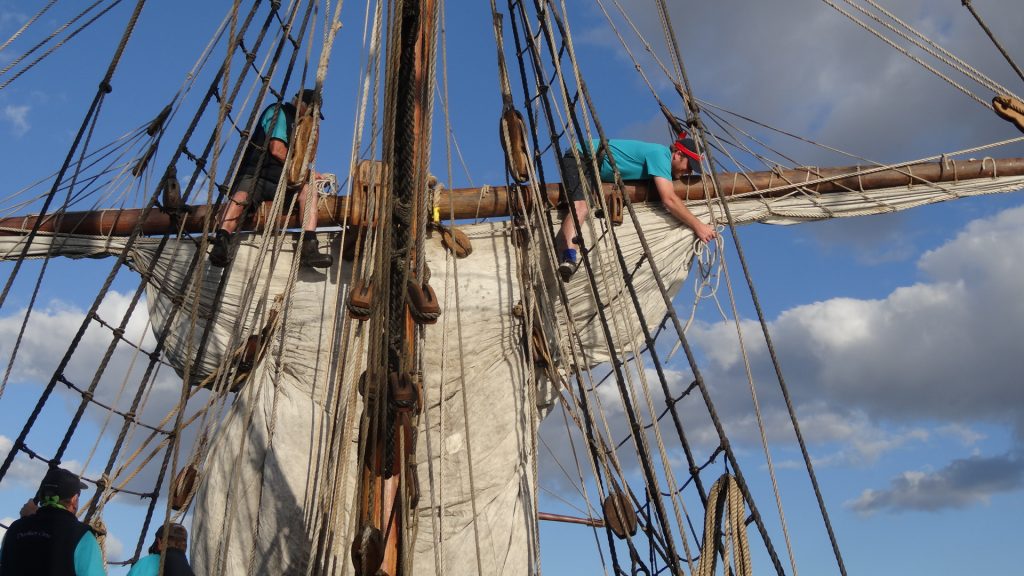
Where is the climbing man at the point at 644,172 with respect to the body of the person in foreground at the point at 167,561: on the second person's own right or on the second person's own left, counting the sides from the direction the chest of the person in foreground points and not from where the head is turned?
on the second person's own right

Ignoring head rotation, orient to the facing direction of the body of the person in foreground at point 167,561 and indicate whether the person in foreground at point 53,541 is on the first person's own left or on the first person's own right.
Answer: on the first person's own left

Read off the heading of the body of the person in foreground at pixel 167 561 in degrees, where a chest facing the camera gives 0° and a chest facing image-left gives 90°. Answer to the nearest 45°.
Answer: approximately 180°
